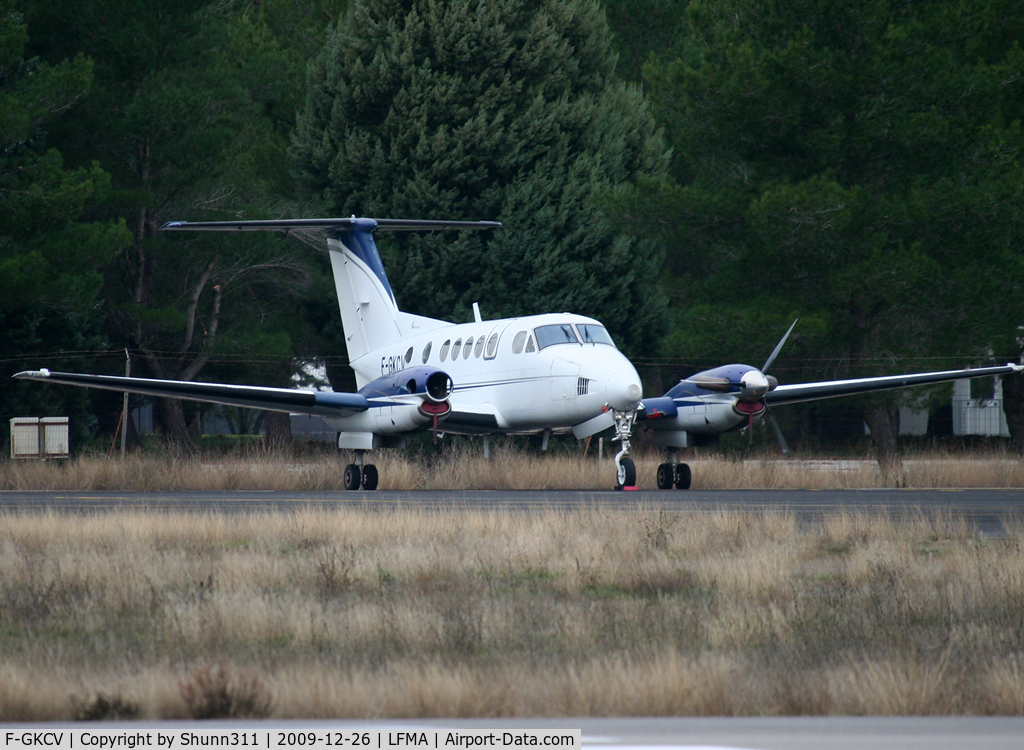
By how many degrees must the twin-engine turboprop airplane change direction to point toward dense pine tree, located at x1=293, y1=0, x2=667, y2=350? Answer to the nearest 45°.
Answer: approximately 135° to its left

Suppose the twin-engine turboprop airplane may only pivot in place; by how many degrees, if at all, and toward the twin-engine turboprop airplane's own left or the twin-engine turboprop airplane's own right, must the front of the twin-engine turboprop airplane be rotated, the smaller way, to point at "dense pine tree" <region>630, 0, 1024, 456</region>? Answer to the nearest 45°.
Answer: approximately 90° to the twin-engine turboprop airplane's own left

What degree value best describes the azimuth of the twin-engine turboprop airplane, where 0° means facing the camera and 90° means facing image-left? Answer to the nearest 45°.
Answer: approximately 315°
